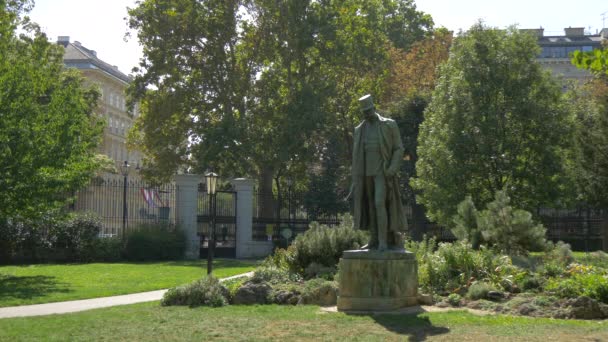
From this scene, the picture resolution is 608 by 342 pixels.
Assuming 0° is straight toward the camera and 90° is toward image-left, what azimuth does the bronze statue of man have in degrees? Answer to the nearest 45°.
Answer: approximately 45°

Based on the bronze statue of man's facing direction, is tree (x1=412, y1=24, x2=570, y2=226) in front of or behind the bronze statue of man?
behind

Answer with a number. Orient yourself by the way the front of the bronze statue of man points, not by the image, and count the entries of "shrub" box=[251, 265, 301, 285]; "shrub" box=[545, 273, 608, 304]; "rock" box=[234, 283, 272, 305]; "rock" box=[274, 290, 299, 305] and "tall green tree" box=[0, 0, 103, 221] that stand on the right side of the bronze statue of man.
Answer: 4

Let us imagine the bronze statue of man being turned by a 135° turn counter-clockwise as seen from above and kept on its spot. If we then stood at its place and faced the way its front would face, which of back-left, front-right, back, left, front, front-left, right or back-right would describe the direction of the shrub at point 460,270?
front-left

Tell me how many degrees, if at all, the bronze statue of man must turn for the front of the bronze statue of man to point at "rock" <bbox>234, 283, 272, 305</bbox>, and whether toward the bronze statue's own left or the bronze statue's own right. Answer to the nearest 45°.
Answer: approximately 90° to the bronze statue's own right

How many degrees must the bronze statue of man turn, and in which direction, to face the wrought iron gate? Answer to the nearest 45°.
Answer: approximately 135° to its right

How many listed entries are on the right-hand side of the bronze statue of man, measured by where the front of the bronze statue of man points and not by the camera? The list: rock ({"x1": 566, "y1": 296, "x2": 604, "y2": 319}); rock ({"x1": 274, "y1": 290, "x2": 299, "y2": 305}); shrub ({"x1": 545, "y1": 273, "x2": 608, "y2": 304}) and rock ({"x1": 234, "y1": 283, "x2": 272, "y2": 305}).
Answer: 2

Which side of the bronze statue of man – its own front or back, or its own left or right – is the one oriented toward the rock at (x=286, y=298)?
right

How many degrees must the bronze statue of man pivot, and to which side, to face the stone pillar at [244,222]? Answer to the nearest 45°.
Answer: approximately 135° to its right
